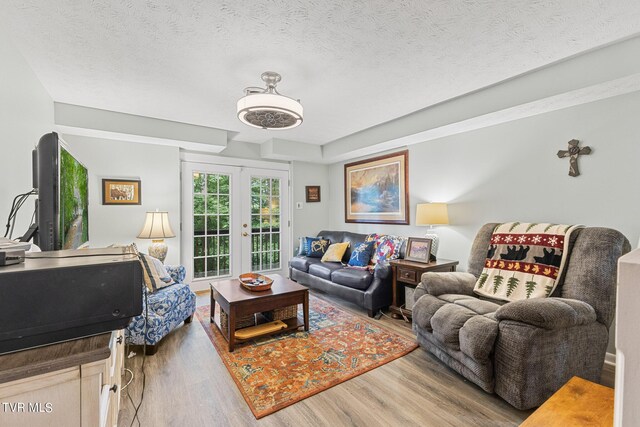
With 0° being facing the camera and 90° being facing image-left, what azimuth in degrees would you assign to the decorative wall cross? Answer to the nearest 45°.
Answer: approximately 0°

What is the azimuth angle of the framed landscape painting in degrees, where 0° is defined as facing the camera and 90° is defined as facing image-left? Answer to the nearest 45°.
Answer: approximately 45°

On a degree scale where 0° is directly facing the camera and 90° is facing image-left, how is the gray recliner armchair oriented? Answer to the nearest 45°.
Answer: approximately 45°

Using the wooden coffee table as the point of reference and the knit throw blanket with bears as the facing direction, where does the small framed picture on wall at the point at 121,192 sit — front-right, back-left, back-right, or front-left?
back-left

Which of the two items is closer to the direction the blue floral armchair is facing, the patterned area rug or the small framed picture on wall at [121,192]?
the patterned area rug

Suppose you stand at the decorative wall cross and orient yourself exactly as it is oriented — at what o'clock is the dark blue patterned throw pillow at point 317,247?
The dark blue patterned throw pillow is roughly at 3 o'clock from the decorative wall cross.

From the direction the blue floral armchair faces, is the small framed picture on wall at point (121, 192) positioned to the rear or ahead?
to the rear
